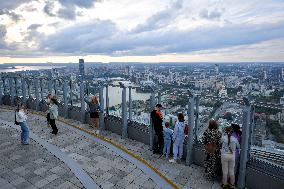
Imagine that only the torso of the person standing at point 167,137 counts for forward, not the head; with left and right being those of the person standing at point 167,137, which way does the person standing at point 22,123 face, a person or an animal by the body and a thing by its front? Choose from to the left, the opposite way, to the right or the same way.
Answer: the opposite way

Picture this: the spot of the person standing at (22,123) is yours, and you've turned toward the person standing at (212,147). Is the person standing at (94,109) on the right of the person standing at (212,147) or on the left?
left

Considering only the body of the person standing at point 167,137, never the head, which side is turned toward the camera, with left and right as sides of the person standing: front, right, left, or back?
back

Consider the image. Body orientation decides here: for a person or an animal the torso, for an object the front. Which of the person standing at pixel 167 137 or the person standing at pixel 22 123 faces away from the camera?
the person standing at pixel 167 137

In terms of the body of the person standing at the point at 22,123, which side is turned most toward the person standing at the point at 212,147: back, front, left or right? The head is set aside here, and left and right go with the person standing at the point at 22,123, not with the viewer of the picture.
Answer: front

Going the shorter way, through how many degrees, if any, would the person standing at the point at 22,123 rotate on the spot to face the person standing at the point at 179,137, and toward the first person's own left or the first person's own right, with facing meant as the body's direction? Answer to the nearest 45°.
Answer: approximately 90° to the first person's own left

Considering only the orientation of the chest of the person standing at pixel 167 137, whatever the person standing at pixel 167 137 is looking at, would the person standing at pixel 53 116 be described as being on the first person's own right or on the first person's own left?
on the first person's own left

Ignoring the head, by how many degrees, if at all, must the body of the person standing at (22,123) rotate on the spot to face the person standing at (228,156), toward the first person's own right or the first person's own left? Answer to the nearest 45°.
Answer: approximately 90° to the first person's own left
